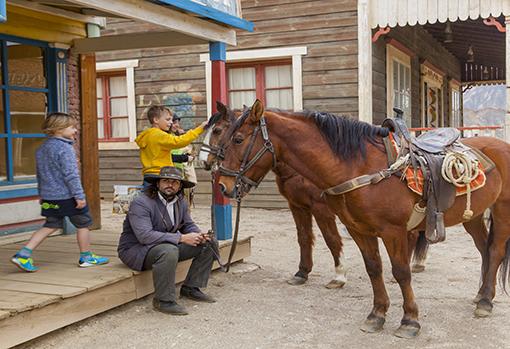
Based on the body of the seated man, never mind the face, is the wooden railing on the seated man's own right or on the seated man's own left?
on the seated man's own left

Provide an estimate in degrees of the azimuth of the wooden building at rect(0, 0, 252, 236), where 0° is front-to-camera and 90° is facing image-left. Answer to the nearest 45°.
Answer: approximately 315°

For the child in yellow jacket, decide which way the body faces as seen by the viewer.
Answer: to the viewer's right

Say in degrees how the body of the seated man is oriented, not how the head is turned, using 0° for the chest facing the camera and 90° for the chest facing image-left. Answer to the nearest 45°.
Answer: approximately 315°

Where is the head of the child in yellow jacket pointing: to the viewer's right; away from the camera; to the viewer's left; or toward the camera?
to the viewer's right

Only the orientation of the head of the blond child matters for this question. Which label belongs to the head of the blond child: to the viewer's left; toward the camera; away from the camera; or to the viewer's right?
to the viewer's right

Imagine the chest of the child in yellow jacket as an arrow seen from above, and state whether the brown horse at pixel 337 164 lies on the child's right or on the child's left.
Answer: on the child's right

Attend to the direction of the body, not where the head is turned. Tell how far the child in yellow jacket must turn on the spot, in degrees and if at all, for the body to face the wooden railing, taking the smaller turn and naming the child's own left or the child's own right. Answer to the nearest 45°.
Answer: approximately 45° to the child's own left
